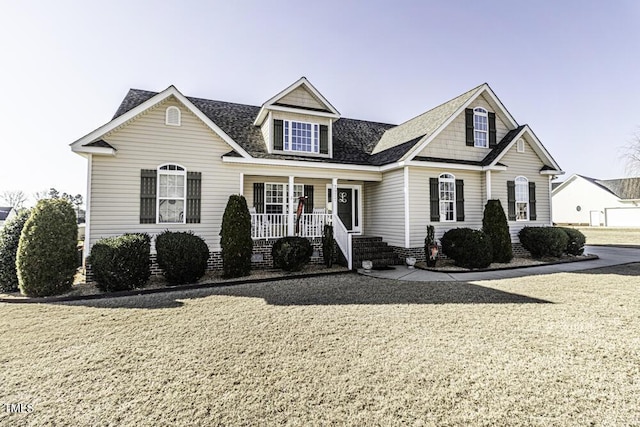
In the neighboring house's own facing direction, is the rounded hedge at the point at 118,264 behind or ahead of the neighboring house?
ahead

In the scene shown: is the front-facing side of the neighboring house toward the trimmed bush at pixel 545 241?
yes

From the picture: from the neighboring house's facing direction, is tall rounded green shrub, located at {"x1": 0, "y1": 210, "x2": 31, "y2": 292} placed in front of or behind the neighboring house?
in front

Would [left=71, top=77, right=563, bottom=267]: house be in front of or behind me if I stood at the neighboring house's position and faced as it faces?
in front

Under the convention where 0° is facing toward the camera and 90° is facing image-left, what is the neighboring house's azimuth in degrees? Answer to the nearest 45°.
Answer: approximately 0°

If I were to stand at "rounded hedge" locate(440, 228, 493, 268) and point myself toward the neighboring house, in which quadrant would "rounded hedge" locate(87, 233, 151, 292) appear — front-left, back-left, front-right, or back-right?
back-left
